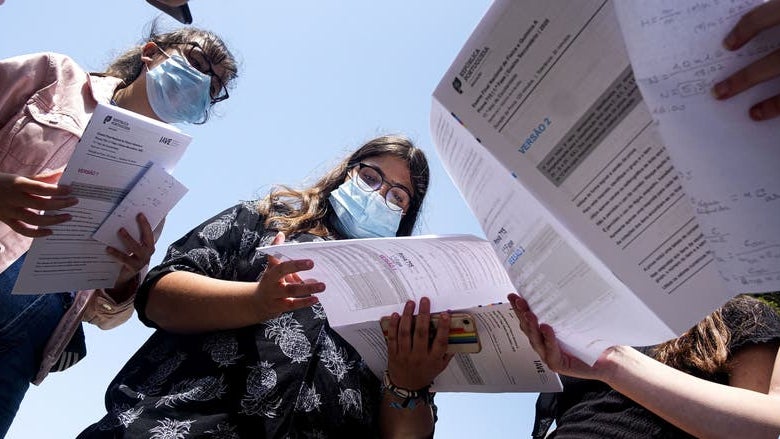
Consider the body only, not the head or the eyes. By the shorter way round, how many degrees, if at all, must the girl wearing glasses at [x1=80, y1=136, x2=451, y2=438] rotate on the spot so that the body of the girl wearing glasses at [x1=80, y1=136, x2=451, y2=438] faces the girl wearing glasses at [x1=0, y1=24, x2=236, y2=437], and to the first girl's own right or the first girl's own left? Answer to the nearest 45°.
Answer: approximately 135° to the first girl's own right

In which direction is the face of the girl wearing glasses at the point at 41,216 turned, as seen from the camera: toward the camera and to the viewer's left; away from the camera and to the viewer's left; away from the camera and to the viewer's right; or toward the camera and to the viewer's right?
toward the camera and to the viewer's right

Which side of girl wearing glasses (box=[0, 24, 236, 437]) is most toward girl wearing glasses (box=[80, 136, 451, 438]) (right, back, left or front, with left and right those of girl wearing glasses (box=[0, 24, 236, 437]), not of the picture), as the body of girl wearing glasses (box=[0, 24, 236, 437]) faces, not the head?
front

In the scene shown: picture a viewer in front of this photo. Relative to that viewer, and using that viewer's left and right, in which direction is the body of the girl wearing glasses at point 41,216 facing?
facing the viewer and to the right of the viewer

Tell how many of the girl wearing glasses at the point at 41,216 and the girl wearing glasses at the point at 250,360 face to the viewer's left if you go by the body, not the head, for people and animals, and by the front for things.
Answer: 0
